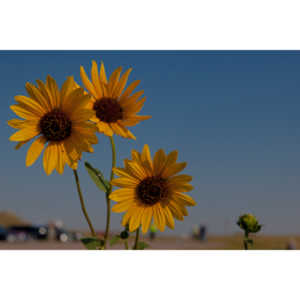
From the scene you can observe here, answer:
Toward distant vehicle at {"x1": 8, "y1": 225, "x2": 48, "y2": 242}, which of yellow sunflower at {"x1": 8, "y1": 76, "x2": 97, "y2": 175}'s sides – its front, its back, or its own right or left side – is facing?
back

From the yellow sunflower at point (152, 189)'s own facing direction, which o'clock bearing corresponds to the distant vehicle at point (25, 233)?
The distant vehicle is roughly at 5 o'clock from the yellow sunflower.

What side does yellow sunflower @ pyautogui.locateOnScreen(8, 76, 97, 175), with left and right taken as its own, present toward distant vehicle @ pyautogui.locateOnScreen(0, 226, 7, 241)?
back

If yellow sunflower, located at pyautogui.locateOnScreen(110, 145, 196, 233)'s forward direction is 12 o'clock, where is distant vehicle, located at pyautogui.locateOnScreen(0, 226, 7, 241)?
The distant vehicle is roughly at 5 o'clock from the yellow sunflower.

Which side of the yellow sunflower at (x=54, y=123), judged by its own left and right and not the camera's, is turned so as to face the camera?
front

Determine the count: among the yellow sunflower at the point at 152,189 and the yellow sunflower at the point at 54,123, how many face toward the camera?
2

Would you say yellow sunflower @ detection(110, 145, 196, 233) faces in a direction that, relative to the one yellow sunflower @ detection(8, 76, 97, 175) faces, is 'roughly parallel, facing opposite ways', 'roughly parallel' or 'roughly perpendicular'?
roughly parallel

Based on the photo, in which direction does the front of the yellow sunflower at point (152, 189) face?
toward the camera
